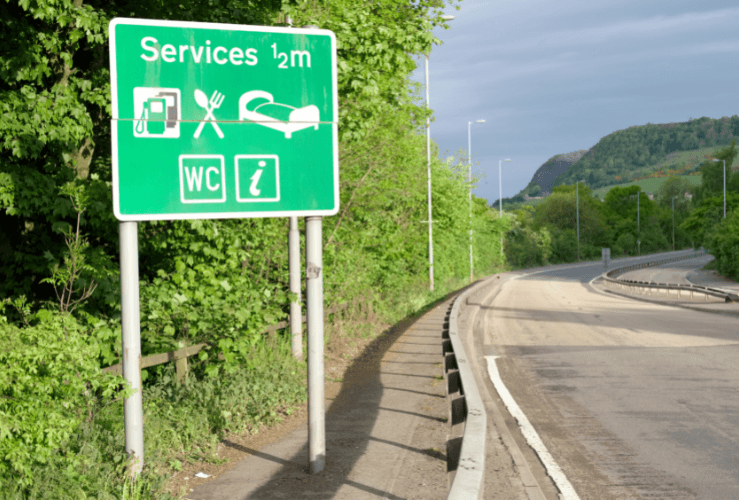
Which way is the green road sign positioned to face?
toward the camera

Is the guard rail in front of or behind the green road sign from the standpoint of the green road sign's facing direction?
behind

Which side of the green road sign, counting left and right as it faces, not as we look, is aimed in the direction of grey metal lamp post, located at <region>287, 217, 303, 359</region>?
back

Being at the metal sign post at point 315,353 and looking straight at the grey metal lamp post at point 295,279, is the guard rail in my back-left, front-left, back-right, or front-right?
front-right
